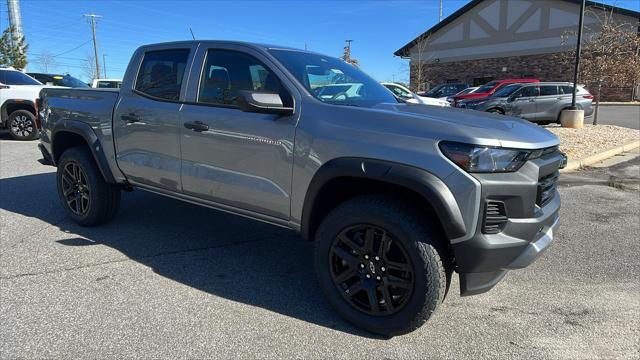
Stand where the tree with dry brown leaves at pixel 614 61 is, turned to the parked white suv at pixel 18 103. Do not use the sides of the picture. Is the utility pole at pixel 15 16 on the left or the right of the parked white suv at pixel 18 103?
right

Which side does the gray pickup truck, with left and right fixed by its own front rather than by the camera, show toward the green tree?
back

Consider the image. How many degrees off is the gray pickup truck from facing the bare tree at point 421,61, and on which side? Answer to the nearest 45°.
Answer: approximately 135° to its left

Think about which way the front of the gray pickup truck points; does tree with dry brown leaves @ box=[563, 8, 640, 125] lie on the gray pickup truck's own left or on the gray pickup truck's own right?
on the gray pickup truck's own left

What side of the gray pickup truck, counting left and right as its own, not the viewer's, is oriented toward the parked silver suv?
left

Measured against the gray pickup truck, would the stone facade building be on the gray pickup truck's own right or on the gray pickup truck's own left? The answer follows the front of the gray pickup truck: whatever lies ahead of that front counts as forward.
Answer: on the gray pickup truck's own left

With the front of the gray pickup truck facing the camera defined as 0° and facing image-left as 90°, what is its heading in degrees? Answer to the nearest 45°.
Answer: approximately 315°

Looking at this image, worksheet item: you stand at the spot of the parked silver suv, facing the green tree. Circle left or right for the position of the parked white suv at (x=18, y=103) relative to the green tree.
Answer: left

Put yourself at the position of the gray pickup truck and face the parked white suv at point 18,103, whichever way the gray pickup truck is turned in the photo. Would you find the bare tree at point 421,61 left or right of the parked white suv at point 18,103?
right

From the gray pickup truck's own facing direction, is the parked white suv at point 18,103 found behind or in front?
behind
